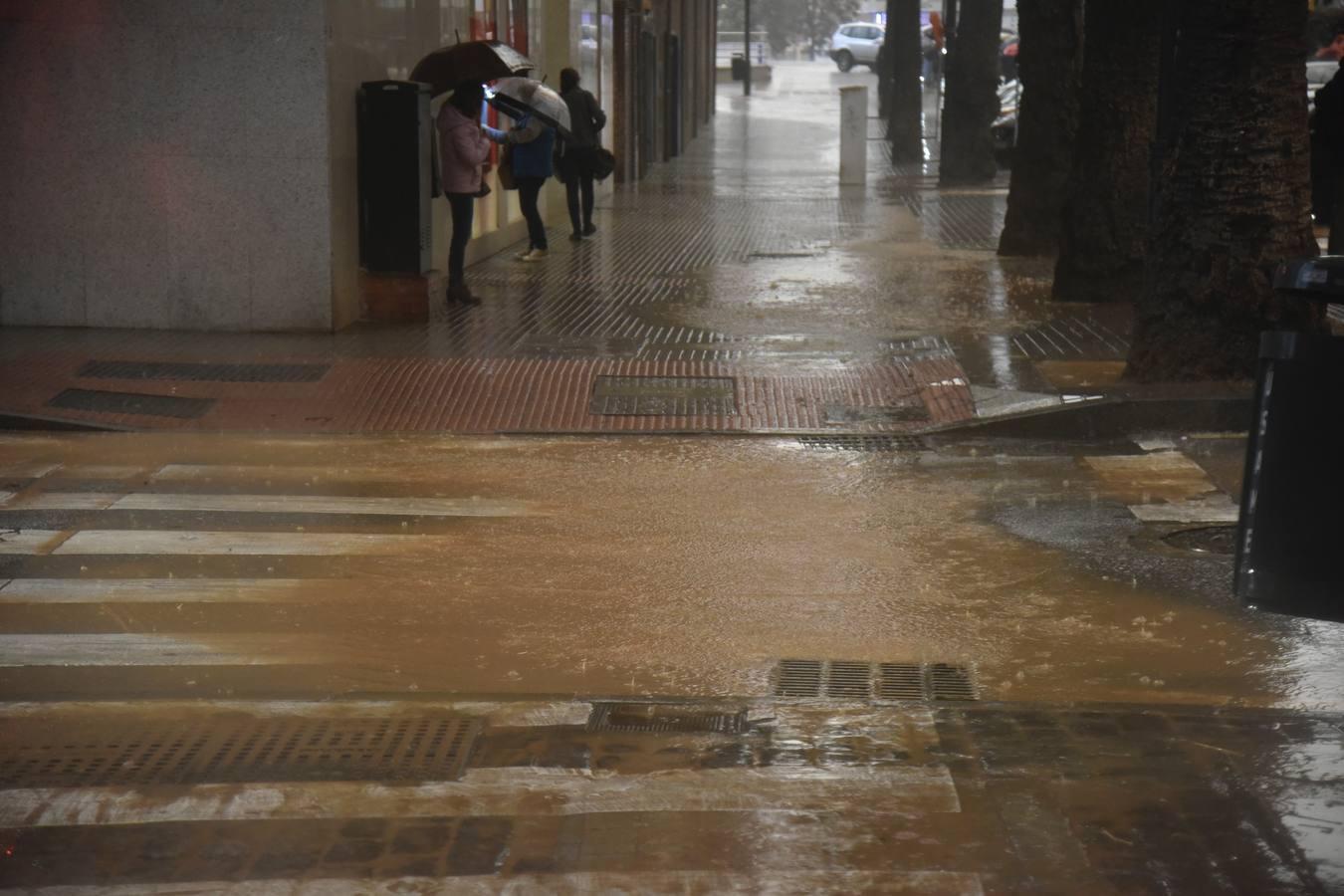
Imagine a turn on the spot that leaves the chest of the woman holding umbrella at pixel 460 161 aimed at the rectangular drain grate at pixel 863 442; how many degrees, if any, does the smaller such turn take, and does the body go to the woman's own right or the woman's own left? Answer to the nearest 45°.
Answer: approximately 90° to the woman's own right

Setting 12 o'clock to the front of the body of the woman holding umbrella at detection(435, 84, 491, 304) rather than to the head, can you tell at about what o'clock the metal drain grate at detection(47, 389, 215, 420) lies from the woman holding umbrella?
The metal drain grate is roughly at 4 o'clock from the woman holding umbrella.

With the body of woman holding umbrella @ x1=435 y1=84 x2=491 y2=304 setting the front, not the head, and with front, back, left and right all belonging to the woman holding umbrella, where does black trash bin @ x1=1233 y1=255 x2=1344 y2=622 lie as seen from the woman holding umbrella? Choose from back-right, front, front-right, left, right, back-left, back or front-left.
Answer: right

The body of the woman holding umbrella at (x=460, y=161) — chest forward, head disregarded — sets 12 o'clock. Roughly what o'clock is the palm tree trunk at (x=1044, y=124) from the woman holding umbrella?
The palm tree trunk is roughly at 11 o'clock from the woman holding umbrella.

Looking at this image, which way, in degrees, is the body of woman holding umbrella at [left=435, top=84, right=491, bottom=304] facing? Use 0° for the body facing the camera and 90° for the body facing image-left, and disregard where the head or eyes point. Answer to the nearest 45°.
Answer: approximately 270°

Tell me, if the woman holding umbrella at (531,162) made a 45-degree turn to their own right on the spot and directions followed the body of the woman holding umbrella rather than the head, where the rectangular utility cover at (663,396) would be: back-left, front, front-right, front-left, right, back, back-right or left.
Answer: back-left

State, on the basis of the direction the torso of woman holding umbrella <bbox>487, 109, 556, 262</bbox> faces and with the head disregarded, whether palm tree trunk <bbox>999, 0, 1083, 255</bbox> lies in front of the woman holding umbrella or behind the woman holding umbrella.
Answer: behind

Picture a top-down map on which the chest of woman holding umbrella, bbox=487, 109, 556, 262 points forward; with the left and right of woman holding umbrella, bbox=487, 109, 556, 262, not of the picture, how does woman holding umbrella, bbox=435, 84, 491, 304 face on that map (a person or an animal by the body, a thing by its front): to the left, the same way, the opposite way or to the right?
the opposite way

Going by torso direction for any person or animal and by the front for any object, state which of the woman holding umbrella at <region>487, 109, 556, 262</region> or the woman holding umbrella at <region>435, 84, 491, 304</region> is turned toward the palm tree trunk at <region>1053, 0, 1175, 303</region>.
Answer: the woman holding umbrella at <region>435, 84, 491, 304</region>

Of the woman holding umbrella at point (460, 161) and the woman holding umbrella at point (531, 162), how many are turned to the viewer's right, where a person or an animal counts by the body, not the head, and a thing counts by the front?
1

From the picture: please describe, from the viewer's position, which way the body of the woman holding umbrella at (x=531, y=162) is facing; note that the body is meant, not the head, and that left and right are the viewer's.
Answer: facing to the left of the viewer

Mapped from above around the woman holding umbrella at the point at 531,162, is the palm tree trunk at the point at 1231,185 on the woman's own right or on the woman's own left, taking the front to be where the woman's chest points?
on the woman's own left

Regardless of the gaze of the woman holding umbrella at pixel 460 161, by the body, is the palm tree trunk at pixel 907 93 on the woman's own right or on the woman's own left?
on the woman's own left
